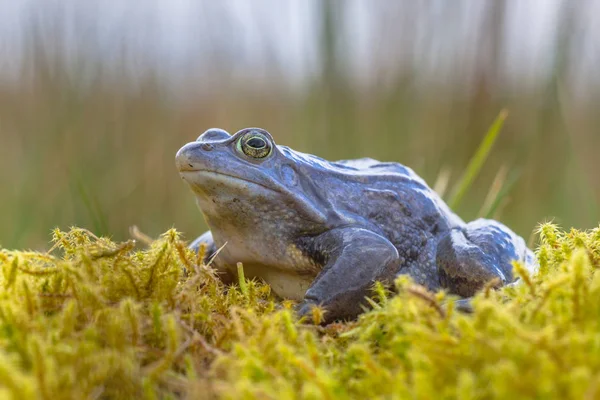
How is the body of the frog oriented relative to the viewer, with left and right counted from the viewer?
facing the viewer and to the left of the viewer
